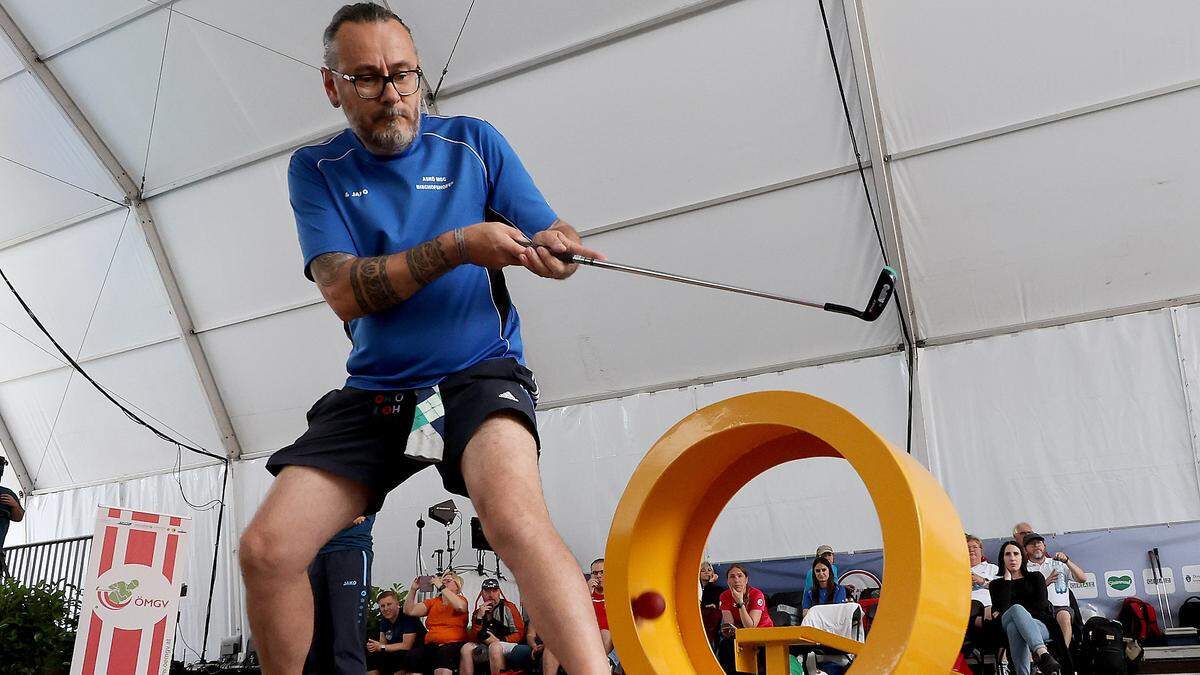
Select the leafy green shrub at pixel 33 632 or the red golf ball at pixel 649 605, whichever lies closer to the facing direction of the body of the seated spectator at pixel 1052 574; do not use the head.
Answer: the red golf ball

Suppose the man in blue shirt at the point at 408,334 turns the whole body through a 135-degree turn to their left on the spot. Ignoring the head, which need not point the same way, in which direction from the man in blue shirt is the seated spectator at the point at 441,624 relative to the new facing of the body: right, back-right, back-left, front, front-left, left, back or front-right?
front-left

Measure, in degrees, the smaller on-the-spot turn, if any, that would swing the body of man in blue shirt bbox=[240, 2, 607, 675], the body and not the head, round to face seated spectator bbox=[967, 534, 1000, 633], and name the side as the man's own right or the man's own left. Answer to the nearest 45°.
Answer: approximately 135° to the man's own left

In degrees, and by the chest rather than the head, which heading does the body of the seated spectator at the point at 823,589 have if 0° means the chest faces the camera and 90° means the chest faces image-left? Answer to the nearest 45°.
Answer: approximately 0°

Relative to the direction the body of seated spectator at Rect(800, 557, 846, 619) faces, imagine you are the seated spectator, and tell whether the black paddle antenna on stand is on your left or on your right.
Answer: on your right

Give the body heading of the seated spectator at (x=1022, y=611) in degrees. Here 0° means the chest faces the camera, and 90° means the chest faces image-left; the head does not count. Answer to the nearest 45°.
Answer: approximately 0°
